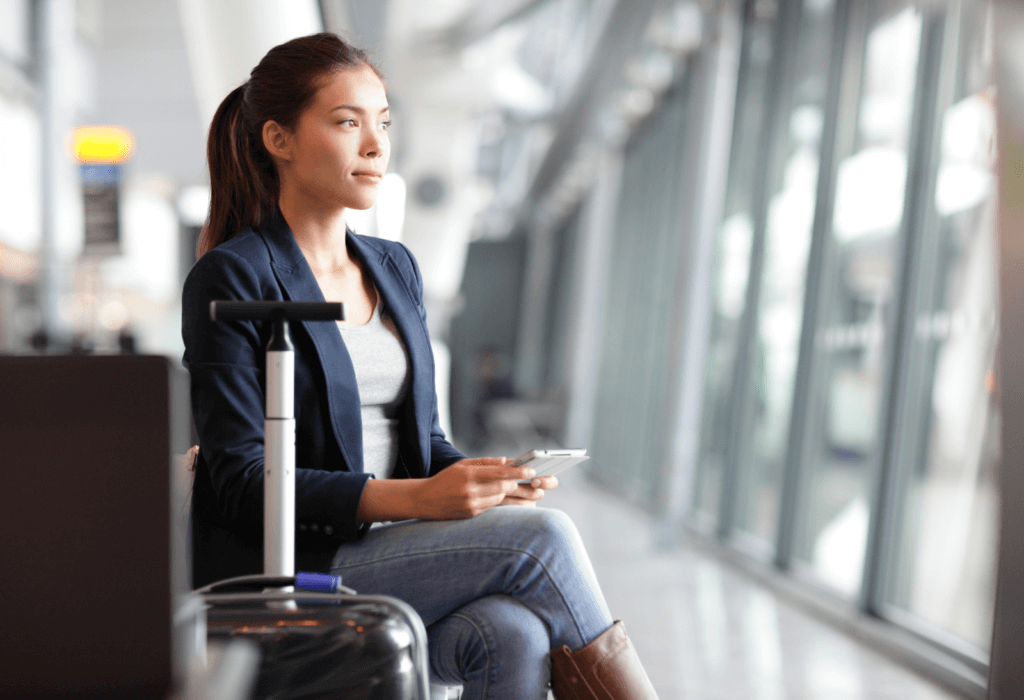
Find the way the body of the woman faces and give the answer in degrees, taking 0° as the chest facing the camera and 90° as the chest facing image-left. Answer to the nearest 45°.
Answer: approximately 315°

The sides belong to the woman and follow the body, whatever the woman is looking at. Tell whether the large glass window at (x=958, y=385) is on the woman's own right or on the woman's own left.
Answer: on the woman's own left

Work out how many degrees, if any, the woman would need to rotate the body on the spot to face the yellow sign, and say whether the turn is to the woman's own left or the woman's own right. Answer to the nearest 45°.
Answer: approximately 180°

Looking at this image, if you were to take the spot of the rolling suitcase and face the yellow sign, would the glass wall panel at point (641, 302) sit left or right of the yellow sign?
right

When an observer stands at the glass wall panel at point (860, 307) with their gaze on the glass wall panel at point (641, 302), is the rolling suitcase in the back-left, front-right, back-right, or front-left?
back-left
